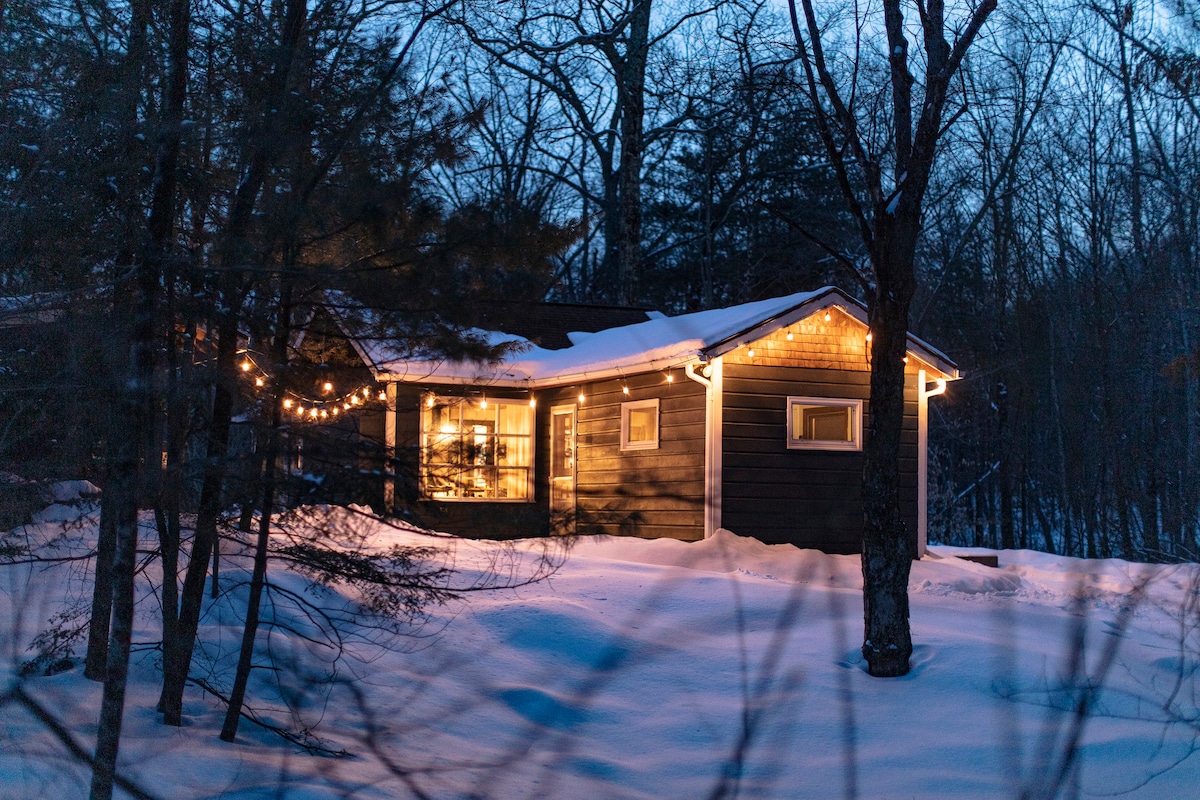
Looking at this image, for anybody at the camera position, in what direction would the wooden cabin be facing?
facing the viewer and to the left of the viewer
